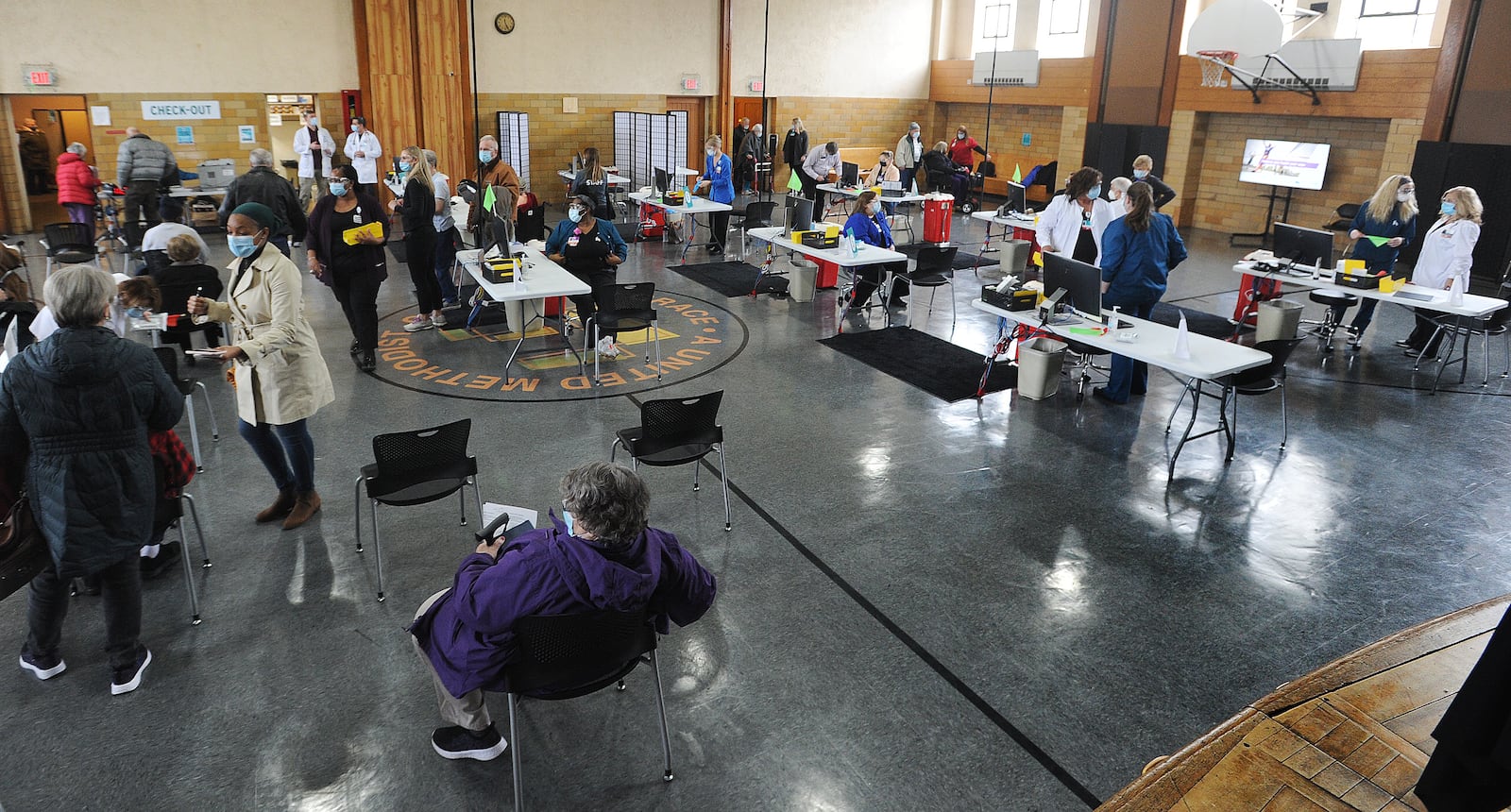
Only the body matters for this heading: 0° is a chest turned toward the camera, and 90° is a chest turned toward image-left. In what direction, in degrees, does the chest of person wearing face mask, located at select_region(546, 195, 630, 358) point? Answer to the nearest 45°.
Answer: approximately 0°

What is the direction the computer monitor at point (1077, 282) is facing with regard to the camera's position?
facing away from the viewer and to the right of the viewer

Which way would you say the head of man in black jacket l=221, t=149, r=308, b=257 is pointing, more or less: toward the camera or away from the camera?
away from the camera

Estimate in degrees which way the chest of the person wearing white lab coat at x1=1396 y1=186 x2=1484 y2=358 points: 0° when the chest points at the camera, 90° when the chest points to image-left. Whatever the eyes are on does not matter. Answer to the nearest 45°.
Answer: approximately 45°

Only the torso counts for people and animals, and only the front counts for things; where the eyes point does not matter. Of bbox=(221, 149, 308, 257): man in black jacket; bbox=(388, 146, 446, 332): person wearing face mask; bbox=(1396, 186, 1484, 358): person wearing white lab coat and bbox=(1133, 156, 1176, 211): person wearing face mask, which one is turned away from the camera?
the man in black jacket

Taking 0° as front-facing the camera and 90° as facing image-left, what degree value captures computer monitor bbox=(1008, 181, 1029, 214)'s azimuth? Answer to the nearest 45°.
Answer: approximately 225°

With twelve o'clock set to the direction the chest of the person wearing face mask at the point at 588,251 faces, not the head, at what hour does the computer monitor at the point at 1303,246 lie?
The computer monitor is roughly at 9 o'clock from the person wearing face mask.

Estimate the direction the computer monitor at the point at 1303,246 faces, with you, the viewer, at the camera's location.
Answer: facing away from the viewer and to the right of the viewer

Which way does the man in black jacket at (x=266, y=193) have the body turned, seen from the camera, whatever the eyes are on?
away from the camera

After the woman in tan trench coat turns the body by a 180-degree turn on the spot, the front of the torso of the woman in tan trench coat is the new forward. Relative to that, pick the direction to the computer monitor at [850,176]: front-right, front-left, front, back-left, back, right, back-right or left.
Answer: front

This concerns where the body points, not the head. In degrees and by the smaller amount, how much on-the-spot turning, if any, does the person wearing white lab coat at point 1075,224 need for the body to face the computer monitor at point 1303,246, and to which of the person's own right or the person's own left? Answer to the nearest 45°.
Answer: approximately 45° to the person's own left

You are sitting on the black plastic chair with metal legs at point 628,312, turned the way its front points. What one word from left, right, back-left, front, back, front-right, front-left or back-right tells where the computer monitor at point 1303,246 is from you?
right
